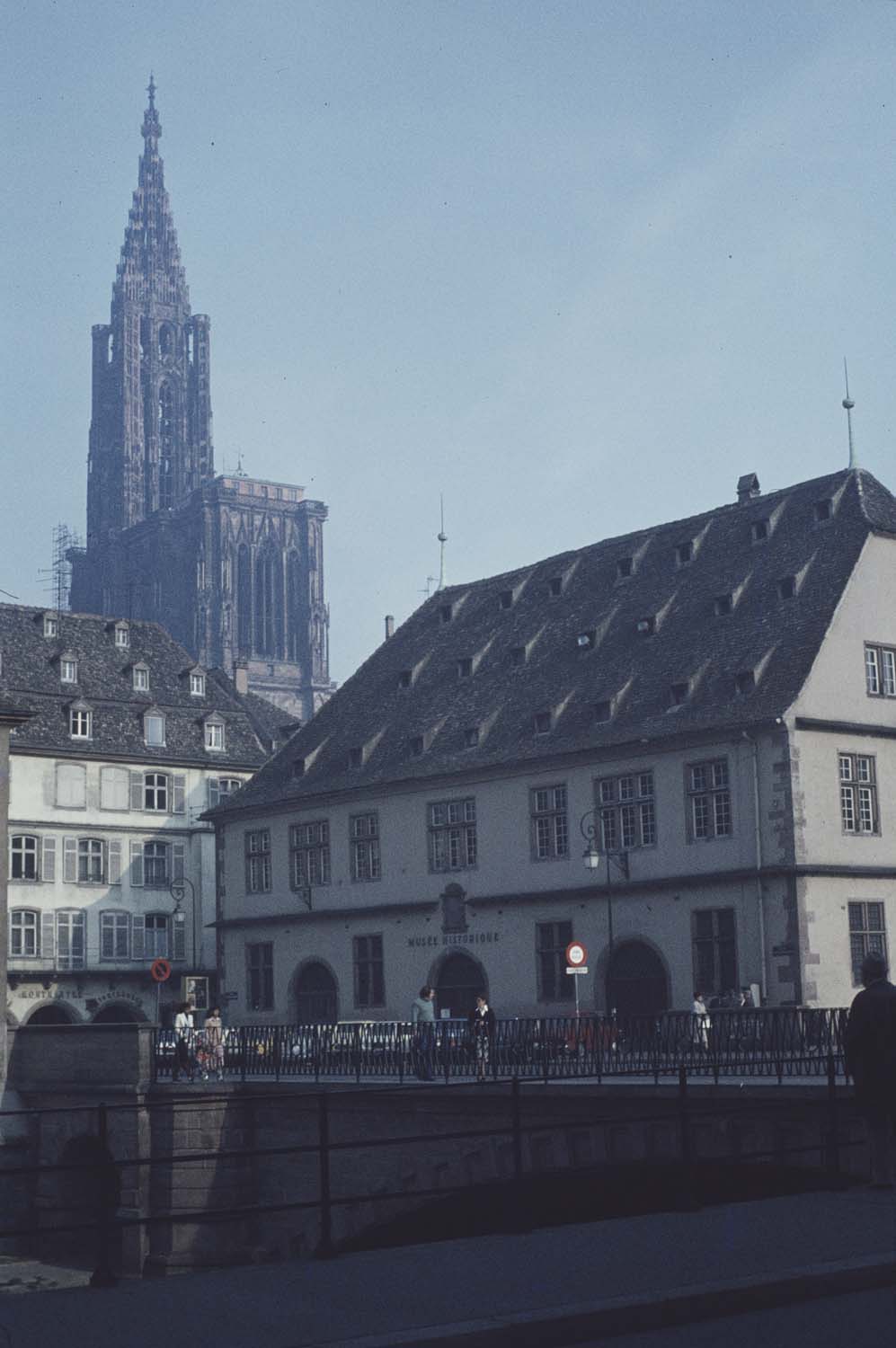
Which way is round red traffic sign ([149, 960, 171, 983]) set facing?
toward the camera

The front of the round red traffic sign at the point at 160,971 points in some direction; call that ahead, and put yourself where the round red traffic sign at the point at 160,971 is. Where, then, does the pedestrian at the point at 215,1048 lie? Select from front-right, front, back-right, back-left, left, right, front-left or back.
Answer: front

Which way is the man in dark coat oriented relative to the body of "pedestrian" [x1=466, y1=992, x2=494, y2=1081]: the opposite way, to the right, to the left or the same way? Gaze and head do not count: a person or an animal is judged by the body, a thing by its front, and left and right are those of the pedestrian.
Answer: the opposite way

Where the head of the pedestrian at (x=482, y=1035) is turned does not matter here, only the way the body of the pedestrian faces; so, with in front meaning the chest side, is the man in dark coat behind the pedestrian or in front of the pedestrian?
in front

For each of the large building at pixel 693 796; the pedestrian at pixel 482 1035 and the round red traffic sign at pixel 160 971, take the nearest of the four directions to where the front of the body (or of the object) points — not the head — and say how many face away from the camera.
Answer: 0

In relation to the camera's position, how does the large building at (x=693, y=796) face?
facing the viewer and to the left of the viewer

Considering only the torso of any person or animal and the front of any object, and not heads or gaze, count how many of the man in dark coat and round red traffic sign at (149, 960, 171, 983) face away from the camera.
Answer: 1

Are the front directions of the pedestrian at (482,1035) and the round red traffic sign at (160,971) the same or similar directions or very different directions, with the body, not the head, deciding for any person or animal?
same or similar directions

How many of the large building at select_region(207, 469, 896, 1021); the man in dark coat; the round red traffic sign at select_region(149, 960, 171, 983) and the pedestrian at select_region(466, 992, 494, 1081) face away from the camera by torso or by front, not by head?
1

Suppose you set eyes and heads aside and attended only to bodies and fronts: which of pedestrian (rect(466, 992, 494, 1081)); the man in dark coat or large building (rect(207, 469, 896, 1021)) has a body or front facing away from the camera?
the man in dark coat

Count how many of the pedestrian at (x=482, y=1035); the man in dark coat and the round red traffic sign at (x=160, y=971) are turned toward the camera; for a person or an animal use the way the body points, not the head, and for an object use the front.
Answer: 2

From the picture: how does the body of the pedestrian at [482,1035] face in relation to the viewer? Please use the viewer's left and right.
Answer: facing the viewer

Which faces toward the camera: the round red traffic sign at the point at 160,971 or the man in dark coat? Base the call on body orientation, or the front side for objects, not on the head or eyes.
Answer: the round red traffic sign

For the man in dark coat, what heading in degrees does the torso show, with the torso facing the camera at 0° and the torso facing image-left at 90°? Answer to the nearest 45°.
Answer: approximately 180°

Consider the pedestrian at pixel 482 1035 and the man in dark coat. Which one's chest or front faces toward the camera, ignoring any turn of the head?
the pedestrian

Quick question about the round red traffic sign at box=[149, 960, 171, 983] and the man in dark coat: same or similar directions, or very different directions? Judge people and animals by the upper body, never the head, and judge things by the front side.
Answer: very different directions

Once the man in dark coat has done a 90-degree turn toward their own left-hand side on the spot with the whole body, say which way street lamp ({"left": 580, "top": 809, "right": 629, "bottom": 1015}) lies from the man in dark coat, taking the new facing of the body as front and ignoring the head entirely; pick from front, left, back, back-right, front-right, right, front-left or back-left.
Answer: right
